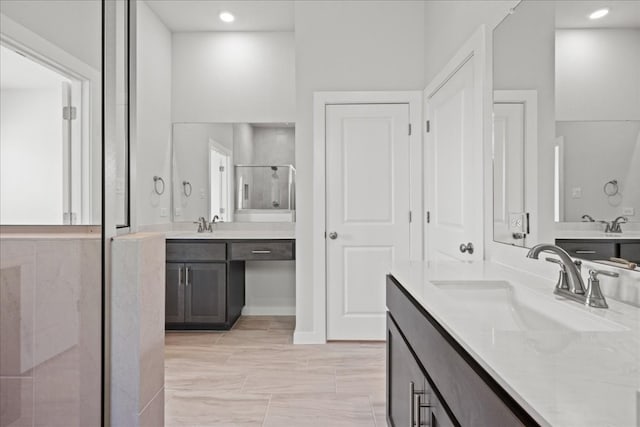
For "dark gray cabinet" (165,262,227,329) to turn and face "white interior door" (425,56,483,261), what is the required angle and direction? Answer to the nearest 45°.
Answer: approximately 45° to its left

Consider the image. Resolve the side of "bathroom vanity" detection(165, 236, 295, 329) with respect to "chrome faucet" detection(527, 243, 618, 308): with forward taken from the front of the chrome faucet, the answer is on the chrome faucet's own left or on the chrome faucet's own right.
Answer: on the chrome faucet's own right

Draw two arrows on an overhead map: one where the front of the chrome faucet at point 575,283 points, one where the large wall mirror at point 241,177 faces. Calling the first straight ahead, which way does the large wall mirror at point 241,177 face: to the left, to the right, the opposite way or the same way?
to the left

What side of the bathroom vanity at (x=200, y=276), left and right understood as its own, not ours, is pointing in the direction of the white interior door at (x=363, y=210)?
left

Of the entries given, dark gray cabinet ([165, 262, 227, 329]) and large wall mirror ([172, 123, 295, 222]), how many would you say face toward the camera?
2

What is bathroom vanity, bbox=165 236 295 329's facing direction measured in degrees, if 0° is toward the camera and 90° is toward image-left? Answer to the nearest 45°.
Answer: approximately 0°

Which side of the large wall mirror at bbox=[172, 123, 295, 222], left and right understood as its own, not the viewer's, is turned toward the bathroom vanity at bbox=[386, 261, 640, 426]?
front

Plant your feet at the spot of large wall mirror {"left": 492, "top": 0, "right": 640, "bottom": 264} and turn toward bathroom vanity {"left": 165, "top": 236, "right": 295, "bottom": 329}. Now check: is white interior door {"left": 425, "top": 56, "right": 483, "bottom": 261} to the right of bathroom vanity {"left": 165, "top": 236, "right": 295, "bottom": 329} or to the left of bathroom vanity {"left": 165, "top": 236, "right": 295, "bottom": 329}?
right
